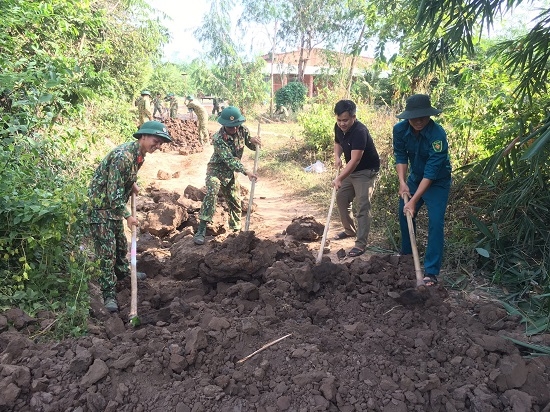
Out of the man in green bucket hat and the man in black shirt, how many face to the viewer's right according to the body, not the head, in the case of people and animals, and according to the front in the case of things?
0

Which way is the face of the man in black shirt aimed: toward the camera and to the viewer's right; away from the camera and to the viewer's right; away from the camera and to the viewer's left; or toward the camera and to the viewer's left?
toward the camera and to the viewer's left

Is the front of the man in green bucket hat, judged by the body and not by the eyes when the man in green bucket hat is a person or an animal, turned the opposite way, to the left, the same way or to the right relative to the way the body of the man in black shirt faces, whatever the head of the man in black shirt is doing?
the same way

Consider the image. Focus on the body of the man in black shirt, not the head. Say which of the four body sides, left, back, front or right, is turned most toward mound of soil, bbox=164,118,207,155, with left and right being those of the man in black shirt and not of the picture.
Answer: right

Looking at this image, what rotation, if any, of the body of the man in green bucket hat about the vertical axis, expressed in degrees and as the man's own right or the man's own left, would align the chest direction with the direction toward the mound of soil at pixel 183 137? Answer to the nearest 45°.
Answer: approximately 90° to the man's own right

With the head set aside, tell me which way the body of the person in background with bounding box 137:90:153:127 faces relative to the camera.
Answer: to the viewer's right

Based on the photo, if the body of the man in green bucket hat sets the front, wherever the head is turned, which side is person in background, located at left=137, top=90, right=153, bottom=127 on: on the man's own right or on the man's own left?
on the man's own right

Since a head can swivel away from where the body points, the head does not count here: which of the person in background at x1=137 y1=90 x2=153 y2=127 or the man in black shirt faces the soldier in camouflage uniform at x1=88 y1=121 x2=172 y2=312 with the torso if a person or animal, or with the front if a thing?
the man in black shirt

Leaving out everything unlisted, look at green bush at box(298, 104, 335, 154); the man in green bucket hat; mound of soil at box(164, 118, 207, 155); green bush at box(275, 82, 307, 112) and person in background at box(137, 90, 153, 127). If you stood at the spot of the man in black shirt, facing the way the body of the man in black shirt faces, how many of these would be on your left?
1

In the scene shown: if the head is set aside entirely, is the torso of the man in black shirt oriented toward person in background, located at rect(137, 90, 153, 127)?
no

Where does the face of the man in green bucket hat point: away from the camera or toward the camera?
toward the camera

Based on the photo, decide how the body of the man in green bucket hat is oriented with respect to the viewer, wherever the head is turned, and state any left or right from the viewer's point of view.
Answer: facing the viewer and to the left of the viewer

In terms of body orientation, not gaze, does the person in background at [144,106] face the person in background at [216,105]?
no

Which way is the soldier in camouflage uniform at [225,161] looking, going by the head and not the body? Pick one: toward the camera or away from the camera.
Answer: toward the camera

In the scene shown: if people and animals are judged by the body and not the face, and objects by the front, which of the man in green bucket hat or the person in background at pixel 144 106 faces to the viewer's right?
the person in background

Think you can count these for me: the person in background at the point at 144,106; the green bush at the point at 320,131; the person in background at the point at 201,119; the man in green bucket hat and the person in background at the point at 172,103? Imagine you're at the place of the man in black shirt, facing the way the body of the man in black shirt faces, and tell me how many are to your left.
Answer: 1
